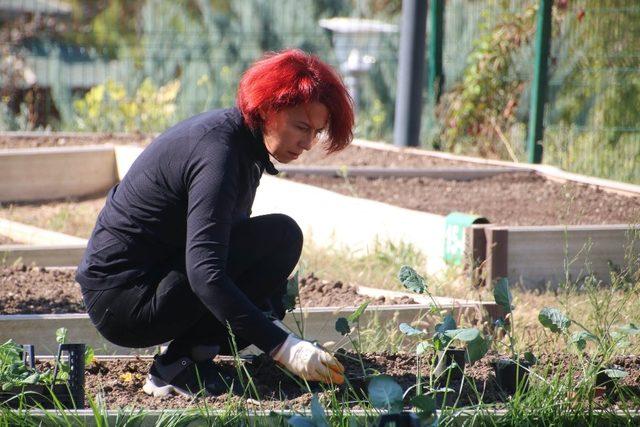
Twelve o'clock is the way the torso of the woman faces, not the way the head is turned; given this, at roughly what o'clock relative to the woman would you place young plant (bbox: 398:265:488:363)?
The young plant is roughly at 1 o'clock from the woman.

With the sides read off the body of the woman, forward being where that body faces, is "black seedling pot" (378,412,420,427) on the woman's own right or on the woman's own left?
on the woman's own right

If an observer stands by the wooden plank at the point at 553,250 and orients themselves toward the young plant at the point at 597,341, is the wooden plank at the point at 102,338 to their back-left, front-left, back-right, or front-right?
front-right

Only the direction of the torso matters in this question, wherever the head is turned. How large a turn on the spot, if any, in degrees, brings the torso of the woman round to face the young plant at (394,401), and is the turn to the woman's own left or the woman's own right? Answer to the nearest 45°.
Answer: approximately 45° to the woman's own right

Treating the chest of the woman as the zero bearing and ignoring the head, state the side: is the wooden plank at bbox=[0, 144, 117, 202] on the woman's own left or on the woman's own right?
on the woman's own left

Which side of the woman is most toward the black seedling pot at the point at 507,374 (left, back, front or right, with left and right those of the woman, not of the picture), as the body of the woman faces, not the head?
front

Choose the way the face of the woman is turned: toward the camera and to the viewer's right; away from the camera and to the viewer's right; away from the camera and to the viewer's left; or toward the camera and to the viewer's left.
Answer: toward the camera and to the viewer's right

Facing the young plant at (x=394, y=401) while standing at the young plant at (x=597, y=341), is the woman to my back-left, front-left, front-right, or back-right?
front-right

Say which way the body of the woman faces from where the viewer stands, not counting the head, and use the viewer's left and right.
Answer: facing to the right of the viewer

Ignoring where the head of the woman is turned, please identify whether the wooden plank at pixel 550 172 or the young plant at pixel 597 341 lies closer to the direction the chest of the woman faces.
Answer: the young plant

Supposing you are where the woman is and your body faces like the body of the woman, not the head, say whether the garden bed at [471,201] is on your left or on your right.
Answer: on your left

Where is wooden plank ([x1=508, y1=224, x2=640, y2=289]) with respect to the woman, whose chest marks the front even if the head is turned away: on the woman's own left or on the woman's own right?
on the woman's own left

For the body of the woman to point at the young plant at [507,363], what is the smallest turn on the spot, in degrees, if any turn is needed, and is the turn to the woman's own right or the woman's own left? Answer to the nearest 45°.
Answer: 0° — they already face it

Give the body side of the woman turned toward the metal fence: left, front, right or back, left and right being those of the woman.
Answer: left

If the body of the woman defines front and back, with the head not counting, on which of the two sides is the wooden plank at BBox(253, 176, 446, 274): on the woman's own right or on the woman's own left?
on the woman's own left
